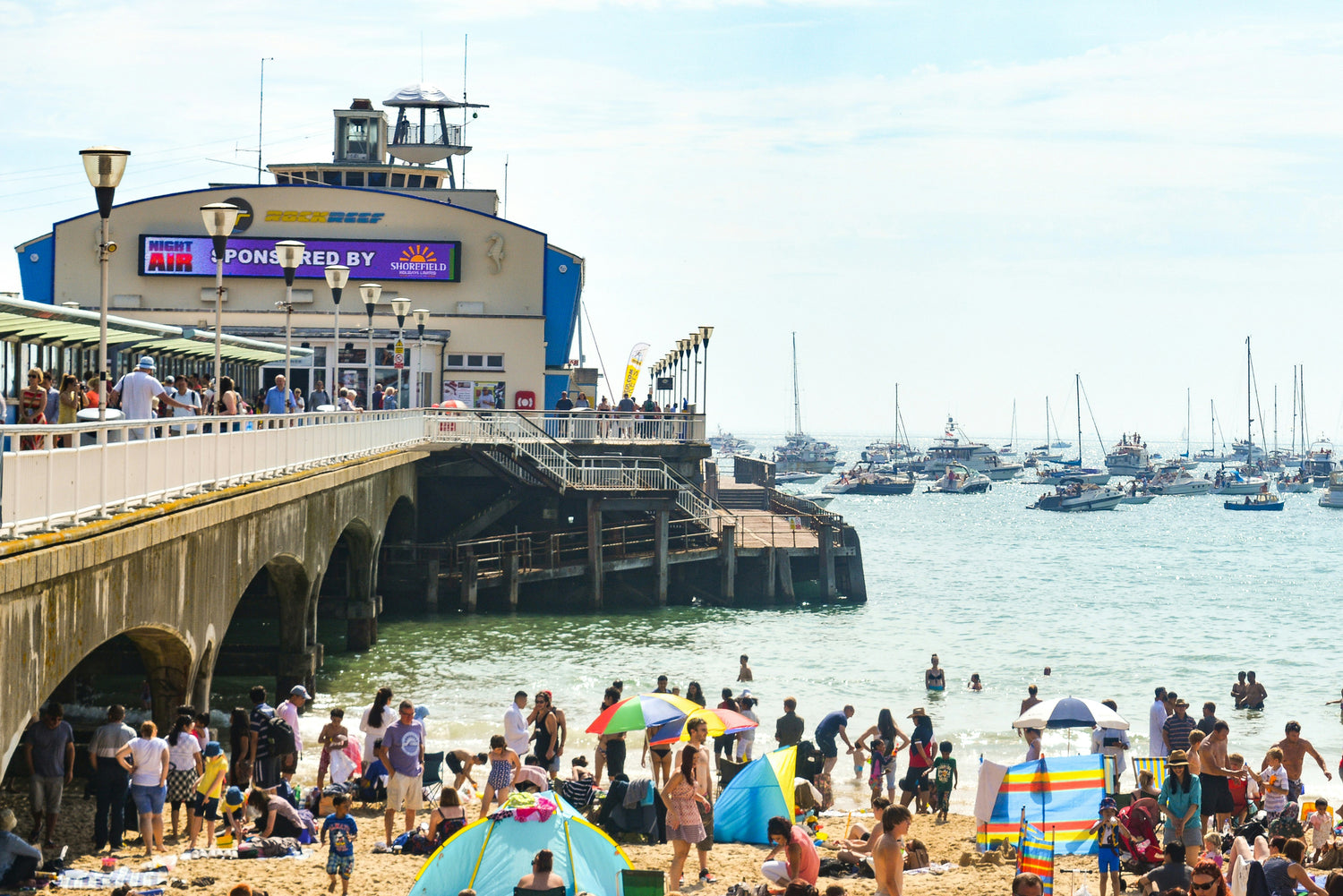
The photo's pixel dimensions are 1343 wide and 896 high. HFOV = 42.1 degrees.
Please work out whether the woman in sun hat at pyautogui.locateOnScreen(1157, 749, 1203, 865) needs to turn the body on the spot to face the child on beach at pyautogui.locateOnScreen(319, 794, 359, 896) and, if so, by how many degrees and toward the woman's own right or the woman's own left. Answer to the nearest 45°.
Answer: approximately 45° to the woman's own right

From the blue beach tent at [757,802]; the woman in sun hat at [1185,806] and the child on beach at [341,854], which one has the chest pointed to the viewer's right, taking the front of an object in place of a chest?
the blue beach tent

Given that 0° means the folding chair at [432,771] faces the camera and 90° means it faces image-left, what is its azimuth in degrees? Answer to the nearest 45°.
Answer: approximately 180°

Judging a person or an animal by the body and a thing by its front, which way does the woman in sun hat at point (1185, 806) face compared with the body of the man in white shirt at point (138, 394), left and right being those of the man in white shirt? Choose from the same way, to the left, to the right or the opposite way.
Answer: the opposite way

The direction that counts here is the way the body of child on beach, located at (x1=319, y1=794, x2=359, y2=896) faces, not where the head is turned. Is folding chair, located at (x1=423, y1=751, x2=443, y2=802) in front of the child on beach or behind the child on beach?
behind

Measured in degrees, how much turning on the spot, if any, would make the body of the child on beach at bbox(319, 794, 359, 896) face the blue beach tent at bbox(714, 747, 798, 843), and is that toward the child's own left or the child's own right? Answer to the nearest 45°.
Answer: approximately 135° to the child's own left

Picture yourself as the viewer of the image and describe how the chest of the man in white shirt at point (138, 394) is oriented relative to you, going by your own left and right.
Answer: facing away from the viewer and to the right of the viewer

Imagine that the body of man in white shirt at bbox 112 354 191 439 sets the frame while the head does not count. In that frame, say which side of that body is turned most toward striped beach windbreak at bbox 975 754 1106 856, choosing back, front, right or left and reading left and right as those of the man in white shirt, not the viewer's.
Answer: right

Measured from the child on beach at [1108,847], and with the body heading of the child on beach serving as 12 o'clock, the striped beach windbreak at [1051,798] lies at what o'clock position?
The striped beach windbreak is roughly at 5 o'clock from the child on beach.
